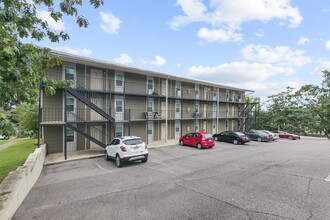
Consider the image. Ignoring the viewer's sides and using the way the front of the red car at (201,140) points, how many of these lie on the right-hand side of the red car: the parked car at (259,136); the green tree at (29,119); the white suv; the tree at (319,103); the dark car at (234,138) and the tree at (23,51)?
3

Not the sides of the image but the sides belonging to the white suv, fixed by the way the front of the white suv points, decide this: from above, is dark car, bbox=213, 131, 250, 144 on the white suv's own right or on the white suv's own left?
on the white suv's own right

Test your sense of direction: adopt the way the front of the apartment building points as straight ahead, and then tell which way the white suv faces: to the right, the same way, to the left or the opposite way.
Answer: the opposite way

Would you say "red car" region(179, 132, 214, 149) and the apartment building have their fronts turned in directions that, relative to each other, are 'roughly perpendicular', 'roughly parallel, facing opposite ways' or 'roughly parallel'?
roughly parallel, facing opposite ways

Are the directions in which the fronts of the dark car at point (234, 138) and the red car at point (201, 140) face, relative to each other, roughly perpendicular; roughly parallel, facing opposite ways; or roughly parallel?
roughly parallel

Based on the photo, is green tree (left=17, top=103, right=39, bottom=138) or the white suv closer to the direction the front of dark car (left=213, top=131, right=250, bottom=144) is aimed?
the green tree

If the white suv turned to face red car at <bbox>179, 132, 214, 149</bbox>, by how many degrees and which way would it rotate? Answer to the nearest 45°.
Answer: approximately 90° to its right

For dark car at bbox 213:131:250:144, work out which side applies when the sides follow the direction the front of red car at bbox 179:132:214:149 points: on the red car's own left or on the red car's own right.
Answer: on the red car's own right

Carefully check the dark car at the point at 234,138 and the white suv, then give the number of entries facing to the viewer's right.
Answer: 0

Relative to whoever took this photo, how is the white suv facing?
facing away from the viewer and to the left of the viewer

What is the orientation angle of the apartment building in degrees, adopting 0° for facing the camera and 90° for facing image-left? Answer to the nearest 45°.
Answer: approximately 315°

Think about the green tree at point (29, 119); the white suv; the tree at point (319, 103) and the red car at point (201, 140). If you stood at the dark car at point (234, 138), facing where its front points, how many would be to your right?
1

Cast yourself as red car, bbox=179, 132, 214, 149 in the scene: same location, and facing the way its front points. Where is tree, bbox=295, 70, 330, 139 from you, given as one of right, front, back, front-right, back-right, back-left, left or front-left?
right

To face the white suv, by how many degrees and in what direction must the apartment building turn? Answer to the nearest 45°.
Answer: approximately 45° to its right

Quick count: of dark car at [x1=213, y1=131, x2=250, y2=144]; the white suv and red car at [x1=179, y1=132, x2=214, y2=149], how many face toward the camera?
0
